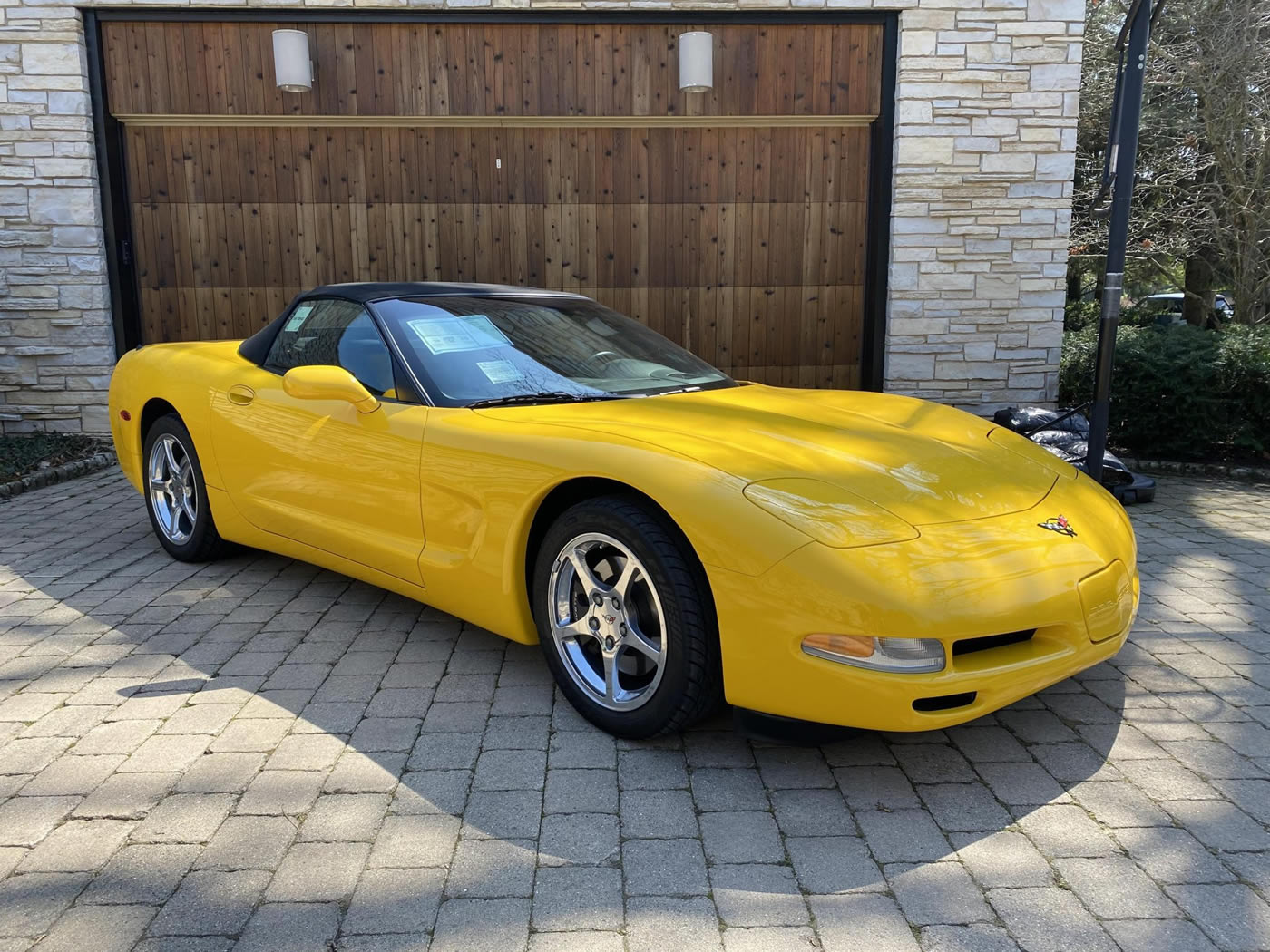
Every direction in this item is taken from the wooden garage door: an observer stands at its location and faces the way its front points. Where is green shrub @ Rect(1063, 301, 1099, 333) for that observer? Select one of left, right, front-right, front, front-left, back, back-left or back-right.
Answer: back-left

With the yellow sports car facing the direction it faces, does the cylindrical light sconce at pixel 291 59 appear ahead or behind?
behind

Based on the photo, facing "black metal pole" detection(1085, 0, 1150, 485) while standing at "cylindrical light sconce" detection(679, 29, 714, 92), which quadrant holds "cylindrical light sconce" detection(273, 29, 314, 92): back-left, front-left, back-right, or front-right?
back-right

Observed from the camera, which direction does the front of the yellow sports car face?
facing the viewer and to the right of the viewer

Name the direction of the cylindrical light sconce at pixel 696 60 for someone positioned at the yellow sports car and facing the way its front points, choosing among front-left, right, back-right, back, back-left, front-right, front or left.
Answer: back-left

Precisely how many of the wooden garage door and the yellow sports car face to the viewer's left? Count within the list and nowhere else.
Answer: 0

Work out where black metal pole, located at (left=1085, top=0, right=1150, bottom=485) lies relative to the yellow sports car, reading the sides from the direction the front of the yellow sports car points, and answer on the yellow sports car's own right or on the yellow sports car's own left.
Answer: on the yellow sports car's own left

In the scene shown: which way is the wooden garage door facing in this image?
toward the camera

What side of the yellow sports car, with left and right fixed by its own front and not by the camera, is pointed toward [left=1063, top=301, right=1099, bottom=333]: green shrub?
left

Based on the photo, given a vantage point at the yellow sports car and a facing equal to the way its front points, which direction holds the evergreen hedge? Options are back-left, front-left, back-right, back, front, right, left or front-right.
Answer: left

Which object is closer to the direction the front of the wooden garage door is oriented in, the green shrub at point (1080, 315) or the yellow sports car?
the yellow sports car

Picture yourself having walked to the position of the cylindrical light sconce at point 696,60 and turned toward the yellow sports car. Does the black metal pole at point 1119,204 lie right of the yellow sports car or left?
left

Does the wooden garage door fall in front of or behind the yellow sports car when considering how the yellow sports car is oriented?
behind
